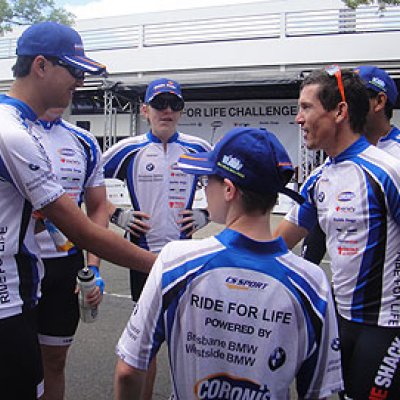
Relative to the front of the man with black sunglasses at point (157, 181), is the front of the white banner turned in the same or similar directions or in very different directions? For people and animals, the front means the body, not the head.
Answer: same or similar directions

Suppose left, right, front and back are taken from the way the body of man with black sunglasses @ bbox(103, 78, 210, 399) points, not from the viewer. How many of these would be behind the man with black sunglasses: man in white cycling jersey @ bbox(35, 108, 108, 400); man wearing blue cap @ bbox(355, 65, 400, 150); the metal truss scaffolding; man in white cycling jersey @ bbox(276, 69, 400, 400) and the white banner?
2

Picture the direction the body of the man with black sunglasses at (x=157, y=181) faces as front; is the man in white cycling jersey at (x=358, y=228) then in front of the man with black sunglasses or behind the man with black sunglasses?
in front

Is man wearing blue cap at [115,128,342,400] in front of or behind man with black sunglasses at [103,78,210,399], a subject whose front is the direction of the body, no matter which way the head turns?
in front

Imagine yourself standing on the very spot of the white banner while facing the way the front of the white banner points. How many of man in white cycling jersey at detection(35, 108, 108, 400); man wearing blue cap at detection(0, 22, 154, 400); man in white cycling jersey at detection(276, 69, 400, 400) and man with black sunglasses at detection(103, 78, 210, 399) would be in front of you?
4

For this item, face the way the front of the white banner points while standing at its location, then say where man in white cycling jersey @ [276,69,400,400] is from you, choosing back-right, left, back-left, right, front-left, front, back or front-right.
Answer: front

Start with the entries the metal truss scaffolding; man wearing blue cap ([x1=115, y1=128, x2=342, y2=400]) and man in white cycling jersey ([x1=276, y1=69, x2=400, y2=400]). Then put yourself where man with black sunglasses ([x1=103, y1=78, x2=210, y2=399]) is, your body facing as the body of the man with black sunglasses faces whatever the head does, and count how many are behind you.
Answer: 1

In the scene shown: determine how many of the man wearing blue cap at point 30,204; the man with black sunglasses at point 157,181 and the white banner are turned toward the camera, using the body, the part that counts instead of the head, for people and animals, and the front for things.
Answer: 2

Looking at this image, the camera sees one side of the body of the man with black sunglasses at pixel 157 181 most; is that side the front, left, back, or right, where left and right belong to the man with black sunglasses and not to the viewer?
front

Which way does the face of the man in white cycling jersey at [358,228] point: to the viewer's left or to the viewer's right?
to the viewer's left

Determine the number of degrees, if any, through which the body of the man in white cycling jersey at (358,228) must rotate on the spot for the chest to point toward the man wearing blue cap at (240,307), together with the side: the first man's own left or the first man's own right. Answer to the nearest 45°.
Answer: approximately 45° to the first man's own left

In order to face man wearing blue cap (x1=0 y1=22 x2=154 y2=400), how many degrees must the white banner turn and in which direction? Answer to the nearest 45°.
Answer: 0° — it already faces them

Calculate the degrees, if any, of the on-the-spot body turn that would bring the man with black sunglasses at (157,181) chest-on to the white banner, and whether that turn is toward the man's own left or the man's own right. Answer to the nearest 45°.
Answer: approximately 180°

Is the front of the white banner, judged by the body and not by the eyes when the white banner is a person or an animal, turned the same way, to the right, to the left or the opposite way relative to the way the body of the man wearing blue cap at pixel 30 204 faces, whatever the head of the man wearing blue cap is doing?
to the right

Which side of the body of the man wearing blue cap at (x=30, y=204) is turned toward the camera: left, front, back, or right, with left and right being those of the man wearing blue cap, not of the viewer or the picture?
right

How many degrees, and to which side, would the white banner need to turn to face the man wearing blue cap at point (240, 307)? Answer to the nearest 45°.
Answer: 0° — it already faces them

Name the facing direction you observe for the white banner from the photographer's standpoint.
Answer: facing the viewer
